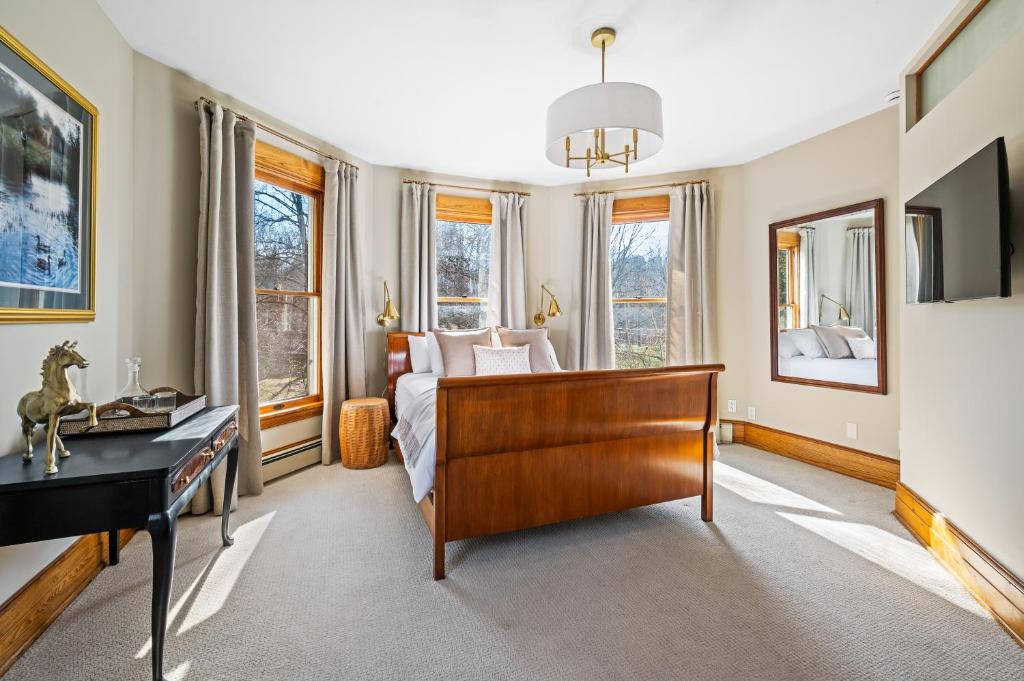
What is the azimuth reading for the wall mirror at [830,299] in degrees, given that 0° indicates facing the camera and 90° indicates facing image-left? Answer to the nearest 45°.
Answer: approximately 45°

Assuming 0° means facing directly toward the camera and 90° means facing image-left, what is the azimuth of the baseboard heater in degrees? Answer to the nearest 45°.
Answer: approximately 315°

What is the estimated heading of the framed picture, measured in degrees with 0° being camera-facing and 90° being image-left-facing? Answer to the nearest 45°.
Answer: approximately 315°

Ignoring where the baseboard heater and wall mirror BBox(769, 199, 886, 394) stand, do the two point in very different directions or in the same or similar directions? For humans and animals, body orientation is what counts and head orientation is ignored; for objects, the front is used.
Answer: very different directions

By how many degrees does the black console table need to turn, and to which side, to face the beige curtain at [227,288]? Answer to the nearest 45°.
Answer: approximately 135° to its left

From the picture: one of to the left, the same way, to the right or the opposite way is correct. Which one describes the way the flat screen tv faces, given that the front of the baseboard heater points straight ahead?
the opposite way

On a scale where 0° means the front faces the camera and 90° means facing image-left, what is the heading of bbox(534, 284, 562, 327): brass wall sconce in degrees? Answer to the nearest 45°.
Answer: approximately 315°

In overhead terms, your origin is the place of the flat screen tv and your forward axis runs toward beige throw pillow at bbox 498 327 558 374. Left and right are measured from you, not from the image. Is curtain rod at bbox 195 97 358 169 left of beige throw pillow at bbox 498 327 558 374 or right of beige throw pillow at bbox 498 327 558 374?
left

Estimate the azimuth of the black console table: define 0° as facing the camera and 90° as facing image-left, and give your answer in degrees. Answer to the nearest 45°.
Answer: approximately 315°
